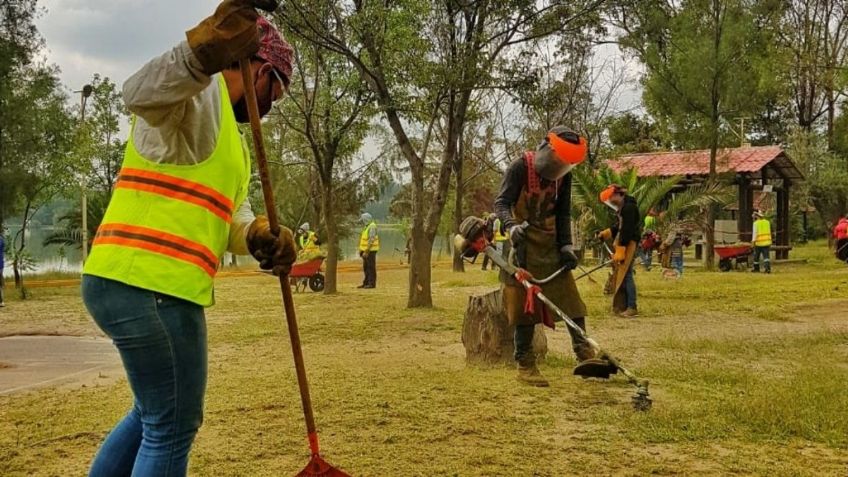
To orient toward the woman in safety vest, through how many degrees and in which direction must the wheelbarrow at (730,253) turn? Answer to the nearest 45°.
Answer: approximately 90° to its left

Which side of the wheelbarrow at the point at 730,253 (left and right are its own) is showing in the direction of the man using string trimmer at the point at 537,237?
left

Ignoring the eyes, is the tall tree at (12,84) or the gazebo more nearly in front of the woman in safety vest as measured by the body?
the gazebo

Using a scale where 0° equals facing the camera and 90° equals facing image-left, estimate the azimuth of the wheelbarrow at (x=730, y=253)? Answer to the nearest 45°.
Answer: approximately 90°

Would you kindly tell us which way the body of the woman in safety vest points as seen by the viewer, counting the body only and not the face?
to the viewer's right

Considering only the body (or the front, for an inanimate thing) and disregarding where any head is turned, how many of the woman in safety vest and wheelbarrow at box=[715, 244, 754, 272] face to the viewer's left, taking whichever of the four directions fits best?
1

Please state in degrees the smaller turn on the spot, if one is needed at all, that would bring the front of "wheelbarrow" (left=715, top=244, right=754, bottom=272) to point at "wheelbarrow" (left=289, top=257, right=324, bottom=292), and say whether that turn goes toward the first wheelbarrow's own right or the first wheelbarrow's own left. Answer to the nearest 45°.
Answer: approximately 45° to the first wheelbarrow's own left
